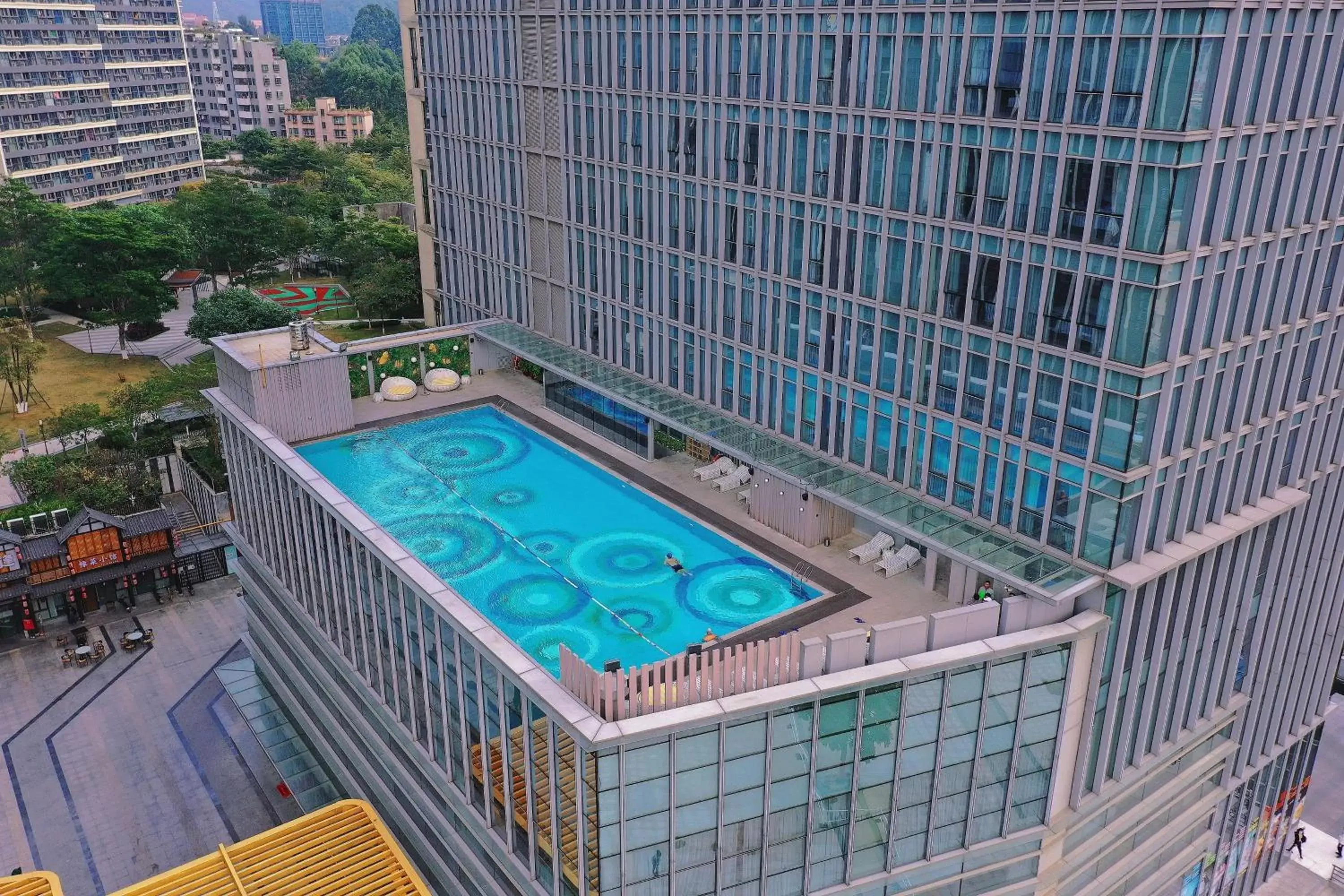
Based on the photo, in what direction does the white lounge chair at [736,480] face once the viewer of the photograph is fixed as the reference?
facing the viewer and to the left of the viewer

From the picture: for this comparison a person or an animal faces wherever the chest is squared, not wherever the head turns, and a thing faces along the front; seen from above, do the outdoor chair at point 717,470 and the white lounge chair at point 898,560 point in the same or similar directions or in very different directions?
same or similar directions

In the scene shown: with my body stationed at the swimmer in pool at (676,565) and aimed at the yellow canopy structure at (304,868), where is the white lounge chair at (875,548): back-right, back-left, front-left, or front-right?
back-left

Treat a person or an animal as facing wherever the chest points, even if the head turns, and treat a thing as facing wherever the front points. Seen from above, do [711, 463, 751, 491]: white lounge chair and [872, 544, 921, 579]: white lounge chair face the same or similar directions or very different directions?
same or similar directions

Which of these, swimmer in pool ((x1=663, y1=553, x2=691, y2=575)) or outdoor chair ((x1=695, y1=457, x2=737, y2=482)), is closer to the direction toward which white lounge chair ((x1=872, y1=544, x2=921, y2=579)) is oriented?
the swimmer in pool

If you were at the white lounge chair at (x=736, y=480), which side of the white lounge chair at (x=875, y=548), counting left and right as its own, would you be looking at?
right

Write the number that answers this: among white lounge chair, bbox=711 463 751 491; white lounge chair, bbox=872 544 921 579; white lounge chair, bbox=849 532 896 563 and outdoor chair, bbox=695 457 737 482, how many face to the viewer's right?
0

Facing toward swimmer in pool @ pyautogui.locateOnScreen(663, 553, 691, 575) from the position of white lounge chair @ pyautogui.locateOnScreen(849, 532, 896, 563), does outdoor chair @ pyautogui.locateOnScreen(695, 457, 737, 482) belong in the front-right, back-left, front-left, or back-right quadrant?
front-right

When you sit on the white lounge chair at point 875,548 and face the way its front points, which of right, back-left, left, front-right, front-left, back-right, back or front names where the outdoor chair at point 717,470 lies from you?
right

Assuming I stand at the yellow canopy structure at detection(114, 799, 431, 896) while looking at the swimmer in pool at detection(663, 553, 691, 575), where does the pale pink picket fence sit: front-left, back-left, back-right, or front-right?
front-right

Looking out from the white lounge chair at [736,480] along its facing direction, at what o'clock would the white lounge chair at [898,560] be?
the white lounge chair at [898,560] is roughly at 9 o'clock from the white lounge chair at [736,480].

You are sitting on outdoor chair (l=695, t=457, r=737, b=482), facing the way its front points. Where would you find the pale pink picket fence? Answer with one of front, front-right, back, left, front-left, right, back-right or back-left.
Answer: front-left

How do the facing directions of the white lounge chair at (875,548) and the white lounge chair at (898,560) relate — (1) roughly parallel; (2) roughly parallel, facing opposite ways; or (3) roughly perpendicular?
roughly parallel

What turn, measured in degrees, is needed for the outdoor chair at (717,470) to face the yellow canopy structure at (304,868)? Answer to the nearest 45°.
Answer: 0° — it already faces it

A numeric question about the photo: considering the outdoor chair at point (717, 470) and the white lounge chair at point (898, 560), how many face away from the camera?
0

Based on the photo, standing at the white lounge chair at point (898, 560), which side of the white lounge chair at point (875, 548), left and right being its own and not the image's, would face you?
left

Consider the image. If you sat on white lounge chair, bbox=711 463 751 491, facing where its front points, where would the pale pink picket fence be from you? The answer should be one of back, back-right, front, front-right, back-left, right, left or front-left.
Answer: front-left

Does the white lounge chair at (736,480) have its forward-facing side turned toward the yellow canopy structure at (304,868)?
yes
